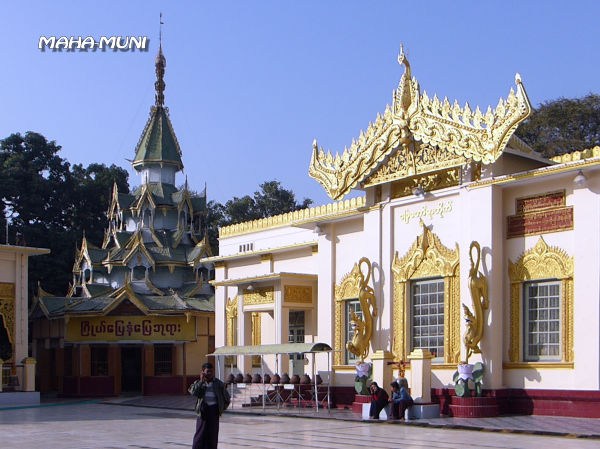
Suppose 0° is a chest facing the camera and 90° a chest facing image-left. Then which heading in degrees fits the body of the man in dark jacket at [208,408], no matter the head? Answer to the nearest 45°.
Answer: approximately 0°

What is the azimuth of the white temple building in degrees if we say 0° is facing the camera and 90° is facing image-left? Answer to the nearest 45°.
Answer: approximately 45°

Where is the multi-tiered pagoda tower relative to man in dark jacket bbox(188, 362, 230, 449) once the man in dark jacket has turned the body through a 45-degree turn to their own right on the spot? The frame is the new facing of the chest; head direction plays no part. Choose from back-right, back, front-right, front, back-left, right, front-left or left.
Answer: back-right

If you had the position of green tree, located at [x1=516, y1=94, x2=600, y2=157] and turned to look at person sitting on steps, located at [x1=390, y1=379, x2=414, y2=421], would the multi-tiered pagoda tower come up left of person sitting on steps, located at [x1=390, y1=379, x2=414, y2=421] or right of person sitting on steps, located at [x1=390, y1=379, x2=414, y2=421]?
right

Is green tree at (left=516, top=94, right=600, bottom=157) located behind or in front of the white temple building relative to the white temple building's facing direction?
behind

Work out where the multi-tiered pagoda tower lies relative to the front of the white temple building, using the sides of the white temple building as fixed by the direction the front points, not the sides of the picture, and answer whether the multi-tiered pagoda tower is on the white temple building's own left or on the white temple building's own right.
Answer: on the white temple building's own right

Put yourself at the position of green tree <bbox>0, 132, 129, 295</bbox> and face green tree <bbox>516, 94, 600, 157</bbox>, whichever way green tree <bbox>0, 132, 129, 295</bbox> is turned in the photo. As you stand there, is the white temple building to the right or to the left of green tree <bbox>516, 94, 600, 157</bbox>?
right
